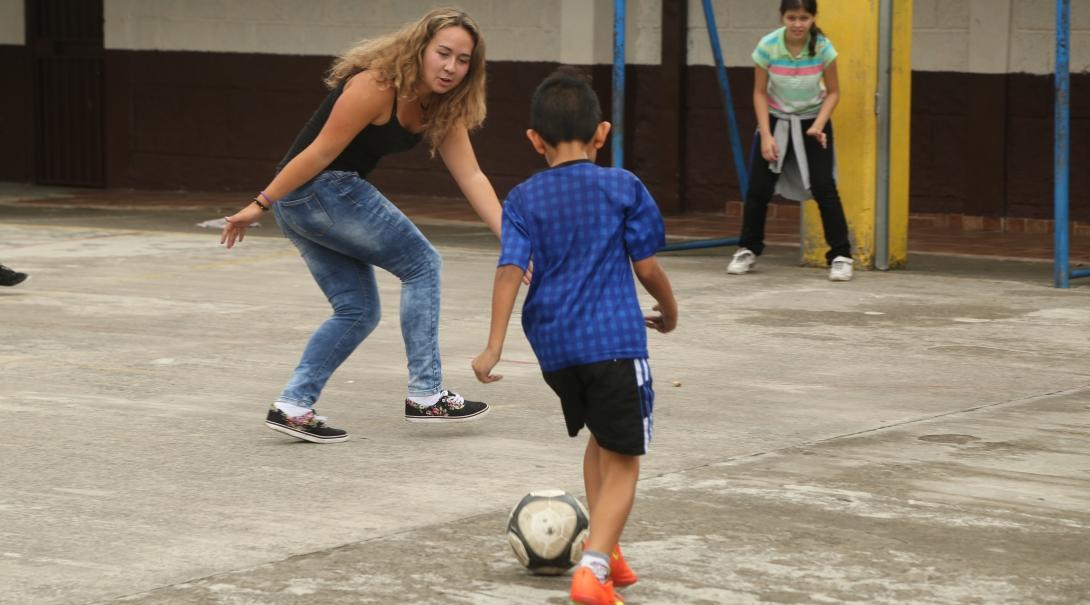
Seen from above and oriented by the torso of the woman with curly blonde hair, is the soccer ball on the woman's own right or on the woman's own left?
on the woman's own right

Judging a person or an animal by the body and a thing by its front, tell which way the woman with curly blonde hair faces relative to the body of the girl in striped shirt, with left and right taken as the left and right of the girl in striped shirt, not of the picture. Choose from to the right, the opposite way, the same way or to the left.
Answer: to the left

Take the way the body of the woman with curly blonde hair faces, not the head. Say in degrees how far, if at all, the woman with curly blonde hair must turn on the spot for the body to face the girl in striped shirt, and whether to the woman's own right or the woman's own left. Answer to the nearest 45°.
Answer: approximately 45° to the woman's own left

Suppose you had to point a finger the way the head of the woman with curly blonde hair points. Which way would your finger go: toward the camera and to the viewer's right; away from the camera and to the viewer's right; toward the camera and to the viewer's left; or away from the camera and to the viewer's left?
toward the camera and to the viewer's right

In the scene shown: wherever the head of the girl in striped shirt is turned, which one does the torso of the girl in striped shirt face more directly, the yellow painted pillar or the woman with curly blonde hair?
the woman with curly blonde hair

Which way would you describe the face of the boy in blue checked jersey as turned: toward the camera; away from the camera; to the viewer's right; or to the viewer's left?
away from the camera

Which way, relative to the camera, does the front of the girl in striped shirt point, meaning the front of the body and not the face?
toward the camera

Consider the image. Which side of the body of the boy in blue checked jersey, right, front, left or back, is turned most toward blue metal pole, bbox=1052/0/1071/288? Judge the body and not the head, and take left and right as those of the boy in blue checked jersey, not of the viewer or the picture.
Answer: front

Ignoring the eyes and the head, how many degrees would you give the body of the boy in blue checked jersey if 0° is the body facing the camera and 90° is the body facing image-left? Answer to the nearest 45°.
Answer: approximately 180°

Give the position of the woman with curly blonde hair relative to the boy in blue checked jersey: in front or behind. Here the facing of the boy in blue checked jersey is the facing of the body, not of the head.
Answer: in front

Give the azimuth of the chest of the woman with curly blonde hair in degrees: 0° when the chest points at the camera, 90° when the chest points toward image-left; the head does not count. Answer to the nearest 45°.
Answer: approximately 270°
